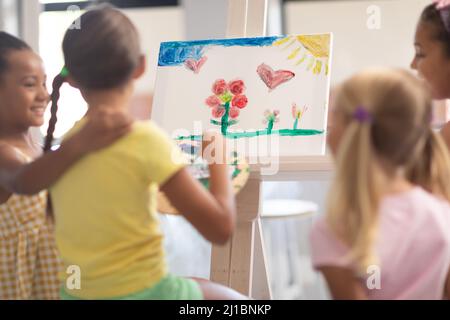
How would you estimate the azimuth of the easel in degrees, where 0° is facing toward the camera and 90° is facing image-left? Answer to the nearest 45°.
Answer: approximately 0°

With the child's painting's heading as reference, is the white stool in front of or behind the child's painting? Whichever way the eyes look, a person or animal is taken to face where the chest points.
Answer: behind

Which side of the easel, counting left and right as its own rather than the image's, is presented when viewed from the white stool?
back

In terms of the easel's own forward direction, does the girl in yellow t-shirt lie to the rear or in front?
in front

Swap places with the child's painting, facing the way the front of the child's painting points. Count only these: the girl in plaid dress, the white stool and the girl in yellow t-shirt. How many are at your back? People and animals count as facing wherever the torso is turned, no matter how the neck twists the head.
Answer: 1

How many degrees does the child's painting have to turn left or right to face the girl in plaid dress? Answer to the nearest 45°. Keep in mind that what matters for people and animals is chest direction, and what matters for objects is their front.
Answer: approximately 45° to its right

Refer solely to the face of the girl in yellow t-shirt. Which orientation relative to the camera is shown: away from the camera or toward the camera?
away from the camera

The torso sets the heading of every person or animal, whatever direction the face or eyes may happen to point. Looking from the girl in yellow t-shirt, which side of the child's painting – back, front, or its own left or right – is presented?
front

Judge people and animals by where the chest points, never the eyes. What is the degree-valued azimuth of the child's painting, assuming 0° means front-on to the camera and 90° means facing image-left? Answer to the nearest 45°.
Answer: approximately 0°
